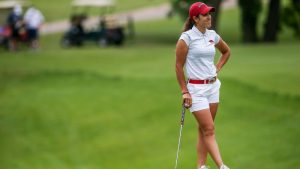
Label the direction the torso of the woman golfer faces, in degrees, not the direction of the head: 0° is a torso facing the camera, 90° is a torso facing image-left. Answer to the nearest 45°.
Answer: approximately 315°

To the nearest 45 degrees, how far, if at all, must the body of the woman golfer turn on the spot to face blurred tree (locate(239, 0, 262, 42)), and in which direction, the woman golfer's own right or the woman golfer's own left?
approximately 135° to the woman golfer's own left

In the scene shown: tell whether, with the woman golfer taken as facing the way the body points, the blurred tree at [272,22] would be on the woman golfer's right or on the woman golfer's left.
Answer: on the woman golfer's left
